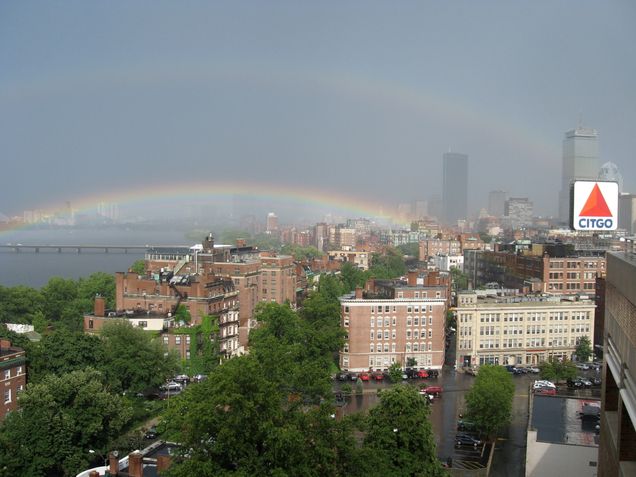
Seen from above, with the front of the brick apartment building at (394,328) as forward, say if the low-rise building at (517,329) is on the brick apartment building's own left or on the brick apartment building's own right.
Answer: on the brick apartment building's own left

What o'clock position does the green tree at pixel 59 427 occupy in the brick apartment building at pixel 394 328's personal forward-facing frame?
The green tree is roughly at 1 o'clock from the brick apartment building.

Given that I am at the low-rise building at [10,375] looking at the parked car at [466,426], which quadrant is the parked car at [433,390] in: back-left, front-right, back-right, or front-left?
front-left

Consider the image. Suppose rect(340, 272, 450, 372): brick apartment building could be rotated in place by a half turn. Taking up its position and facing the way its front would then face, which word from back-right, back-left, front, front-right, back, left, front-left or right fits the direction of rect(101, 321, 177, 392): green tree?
back-left

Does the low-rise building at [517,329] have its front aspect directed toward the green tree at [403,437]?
yes

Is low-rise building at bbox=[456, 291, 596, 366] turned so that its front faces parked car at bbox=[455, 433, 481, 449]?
yes

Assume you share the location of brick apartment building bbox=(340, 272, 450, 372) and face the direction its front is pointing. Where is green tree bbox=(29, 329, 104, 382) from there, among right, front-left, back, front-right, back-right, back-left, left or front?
front-right

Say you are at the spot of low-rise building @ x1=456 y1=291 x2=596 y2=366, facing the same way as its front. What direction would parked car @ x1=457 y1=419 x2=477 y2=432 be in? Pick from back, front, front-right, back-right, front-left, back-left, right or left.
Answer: front

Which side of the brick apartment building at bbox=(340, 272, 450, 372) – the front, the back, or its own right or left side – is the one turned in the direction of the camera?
front

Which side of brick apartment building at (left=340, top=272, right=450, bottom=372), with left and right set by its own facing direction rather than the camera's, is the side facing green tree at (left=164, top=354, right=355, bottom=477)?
front

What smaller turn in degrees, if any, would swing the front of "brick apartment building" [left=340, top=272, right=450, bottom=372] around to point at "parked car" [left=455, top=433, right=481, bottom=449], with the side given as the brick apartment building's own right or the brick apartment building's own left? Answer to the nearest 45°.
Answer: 0° — it already faces it

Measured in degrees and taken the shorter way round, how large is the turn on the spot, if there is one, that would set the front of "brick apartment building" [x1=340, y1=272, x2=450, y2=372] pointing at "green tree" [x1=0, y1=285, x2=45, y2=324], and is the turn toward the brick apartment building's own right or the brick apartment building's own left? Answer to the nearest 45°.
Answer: approximately 90° to the brick apartment building's own right

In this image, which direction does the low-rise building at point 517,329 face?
toward the camera

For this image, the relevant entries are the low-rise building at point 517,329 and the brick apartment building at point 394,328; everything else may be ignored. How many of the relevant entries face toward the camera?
2
